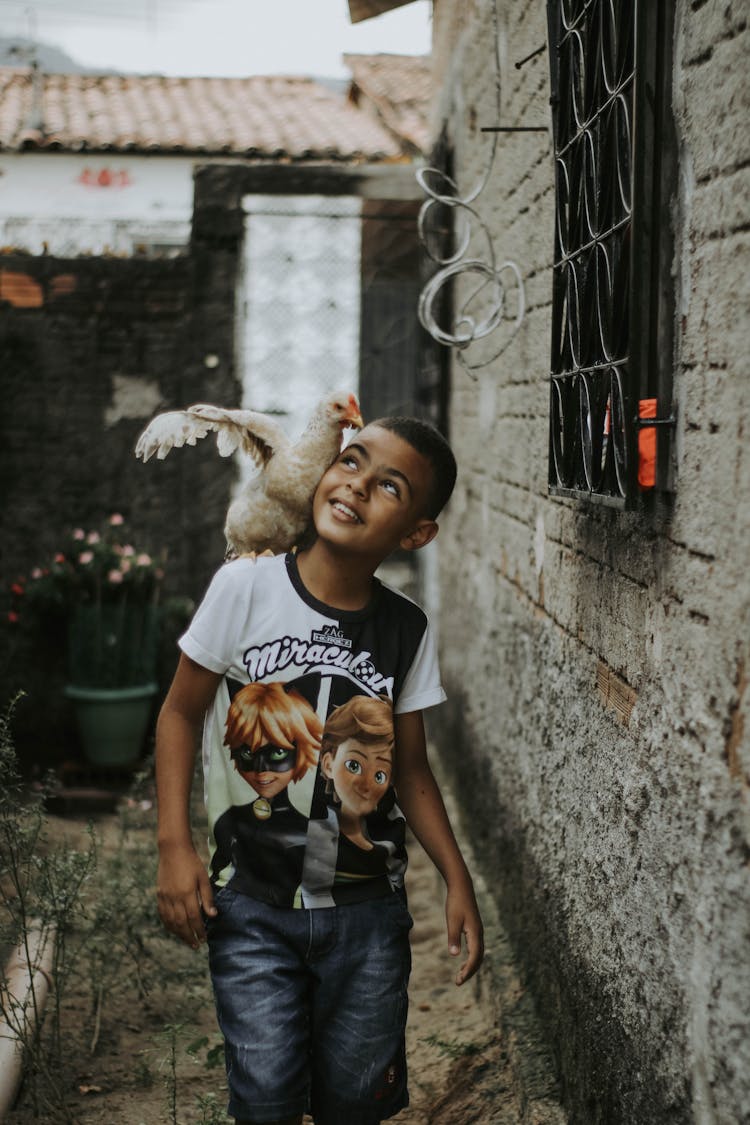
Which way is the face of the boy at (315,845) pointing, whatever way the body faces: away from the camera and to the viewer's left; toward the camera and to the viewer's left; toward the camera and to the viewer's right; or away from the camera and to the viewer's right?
toward the camera and to the viewer's left

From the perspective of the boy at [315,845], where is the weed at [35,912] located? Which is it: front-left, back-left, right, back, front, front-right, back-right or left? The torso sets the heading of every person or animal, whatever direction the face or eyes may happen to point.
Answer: back-right

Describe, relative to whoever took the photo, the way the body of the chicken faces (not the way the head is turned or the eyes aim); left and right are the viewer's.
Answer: facing the viewer and to the right of the viewer

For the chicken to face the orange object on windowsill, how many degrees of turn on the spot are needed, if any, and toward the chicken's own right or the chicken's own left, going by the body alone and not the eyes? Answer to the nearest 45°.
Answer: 0° — it already faces it

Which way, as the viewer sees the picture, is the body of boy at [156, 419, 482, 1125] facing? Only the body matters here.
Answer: toward the camera
